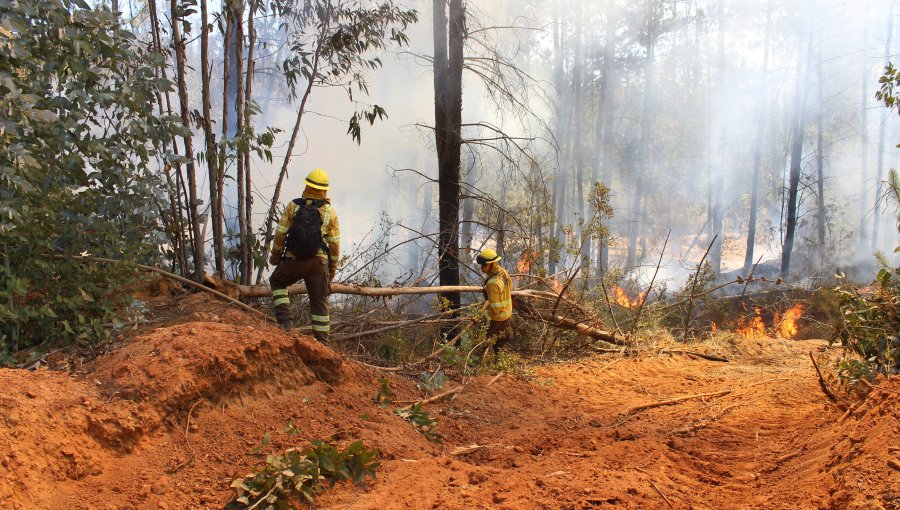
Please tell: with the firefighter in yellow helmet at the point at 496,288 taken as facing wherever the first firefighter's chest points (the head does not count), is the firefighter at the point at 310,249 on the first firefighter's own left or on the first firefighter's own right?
on the first firefighter's own left
